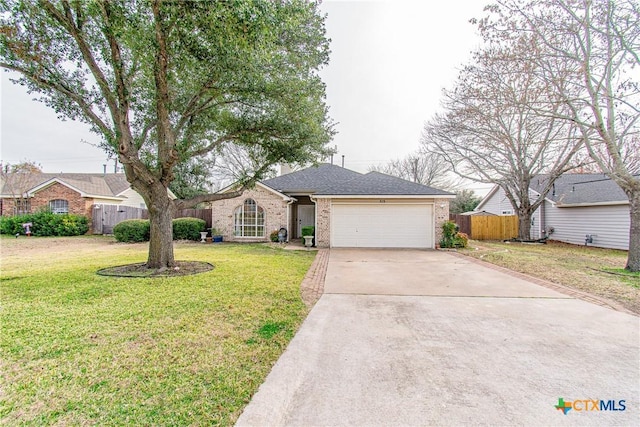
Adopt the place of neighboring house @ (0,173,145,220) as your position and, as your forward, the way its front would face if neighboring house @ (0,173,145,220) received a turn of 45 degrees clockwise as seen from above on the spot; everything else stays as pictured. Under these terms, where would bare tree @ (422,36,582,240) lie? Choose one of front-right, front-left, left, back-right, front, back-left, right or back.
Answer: left

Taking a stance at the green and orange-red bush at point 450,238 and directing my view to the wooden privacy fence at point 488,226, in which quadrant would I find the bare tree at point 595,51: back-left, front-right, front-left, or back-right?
back-right

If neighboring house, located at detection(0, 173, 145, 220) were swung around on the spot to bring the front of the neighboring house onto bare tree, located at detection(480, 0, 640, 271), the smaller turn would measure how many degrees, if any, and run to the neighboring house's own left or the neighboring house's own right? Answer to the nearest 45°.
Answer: approximately 45° to the neighboring house's own left

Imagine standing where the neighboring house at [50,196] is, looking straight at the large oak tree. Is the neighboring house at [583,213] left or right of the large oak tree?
left

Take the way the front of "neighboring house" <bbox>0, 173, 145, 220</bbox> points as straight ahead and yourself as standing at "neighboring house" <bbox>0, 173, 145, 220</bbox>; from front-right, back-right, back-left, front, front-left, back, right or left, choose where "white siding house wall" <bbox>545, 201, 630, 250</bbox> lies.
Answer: front-left

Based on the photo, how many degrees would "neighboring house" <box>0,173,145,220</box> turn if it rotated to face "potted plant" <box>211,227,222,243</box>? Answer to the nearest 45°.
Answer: approximately 45° to its left

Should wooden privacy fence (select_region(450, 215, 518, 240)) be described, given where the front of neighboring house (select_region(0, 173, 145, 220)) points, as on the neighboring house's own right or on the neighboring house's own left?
on the neighboring house's own left

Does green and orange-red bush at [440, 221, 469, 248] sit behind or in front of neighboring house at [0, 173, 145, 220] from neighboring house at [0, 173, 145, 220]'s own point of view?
in front

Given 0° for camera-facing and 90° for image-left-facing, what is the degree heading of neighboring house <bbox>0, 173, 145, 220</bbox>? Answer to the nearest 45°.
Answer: approximately 0°

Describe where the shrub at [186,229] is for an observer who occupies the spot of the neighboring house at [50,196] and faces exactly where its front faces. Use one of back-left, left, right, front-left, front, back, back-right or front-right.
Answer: front-left

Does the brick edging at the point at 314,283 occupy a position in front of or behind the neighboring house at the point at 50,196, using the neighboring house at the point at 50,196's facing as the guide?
in front

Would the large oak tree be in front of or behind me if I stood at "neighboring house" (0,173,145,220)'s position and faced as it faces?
in front
